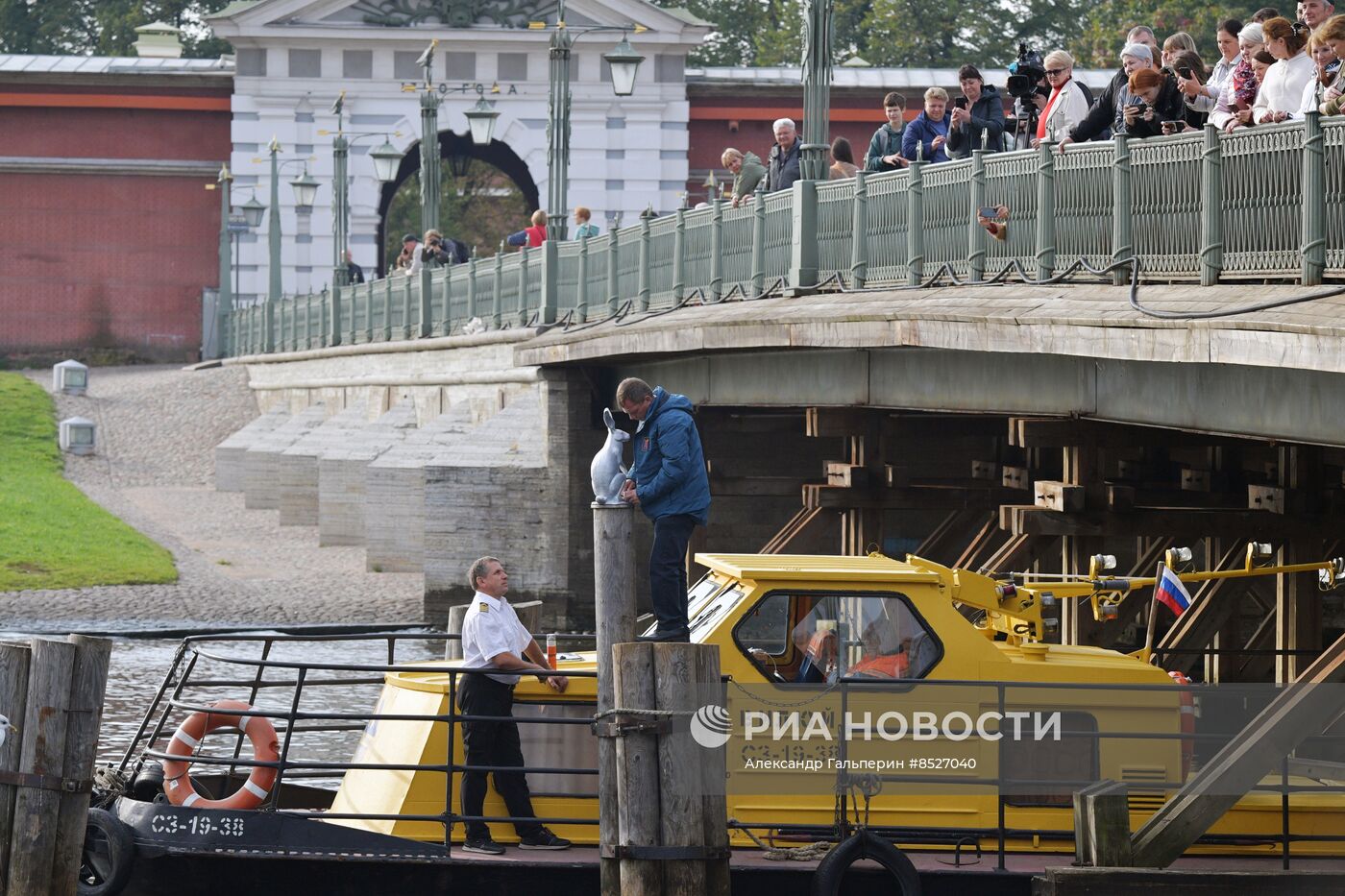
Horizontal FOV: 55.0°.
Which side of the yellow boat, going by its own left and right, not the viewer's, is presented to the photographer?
left

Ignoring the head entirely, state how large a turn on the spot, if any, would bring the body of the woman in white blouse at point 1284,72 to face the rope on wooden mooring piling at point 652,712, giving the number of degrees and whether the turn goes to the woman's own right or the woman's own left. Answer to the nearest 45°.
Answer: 0° — they already face it

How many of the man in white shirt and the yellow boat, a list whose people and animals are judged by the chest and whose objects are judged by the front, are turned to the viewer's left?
1

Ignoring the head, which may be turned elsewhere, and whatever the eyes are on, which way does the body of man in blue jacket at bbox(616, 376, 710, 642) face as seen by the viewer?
to the viewer's left

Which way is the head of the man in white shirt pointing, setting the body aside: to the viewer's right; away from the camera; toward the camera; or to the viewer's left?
to the viewer's right

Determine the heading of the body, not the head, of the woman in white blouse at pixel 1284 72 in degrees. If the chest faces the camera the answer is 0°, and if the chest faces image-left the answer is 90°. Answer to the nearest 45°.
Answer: approximately 45°

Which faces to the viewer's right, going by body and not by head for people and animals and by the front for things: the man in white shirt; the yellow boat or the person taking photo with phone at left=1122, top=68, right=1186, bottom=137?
the man in white shirt

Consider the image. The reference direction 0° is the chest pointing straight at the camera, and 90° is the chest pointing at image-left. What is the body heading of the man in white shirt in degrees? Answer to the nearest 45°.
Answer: approximately 270°

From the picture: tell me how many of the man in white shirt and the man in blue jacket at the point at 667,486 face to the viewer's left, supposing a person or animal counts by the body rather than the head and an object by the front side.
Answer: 1

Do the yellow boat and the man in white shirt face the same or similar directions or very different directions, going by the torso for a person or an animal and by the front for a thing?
very different directions

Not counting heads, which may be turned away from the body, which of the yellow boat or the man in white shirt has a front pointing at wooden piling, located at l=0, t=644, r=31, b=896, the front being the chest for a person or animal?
the yellow boat
